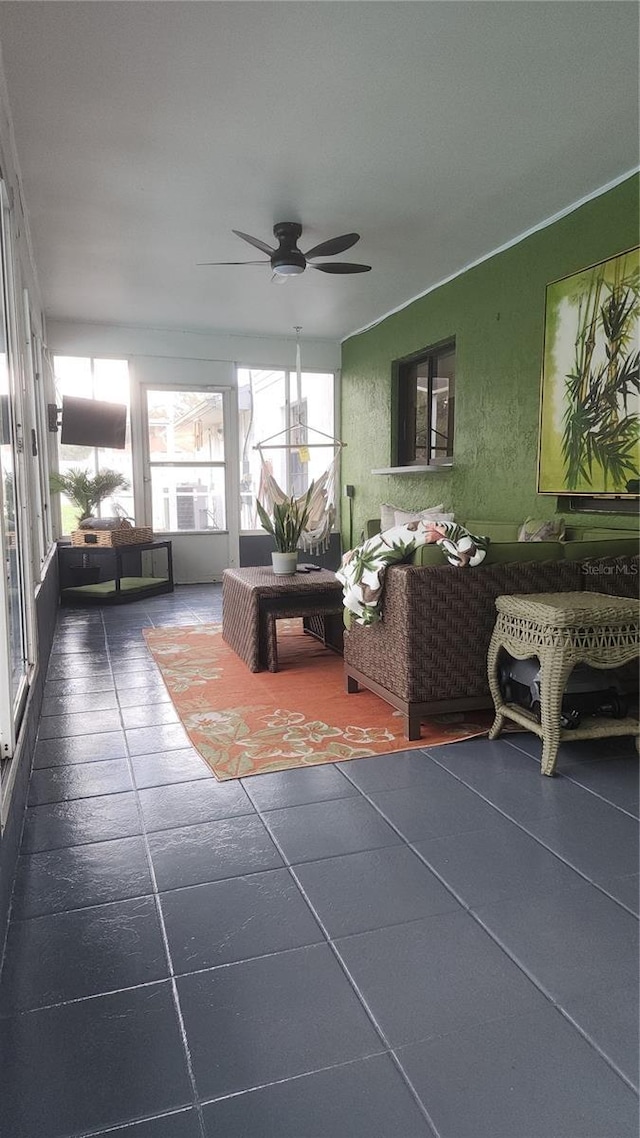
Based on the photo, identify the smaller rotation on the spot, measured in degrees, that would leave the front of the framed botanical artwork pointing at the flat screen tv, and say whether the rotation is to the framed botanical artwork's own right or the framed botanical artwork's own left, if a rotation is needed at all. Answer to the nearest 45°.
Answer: approximately 45° to the framed botanical artwork's own right

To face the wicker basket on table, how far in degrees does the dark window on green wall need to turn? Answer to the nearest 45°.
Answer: approximately 45° to its right

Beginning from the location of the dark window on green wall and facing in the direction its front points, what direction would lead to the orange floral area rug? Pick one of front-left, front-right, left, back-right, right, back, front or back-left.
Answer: front-left

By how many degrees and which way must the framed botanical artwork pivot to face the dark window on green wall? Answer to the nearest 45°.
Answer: approximately 90° to its right

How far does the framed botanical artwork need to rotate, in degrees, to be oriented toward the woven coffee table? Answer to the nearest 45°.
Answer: approximately 45° to its right

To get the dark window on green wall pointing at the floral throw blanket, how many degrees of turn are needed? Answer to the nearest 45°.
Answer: approximately 45° to its left

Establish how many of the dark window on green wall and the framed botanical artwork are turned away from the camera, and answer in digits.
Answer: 0

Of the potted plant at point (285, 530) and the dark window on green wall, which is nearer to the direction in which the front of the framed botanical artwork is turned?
the potted plant

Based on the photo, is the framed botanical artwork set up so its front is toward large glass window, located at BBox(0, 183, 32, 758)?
yes

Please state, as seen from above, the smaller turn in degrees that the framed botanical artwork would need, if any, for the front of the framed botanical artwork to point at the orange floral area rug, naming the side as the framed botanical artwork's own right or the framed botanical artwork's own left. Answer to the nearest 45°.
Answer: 0° — it already faces it

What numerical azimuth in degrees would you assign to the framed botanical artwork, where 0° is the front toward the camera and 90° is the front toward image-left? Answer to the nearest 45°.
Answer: approximately 45°

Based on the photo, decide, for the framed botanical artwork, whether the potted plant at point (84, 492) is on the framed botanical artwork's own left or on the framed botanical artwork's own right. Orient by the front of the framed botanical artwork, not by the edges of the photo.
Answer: on the framed botanical artwork's own right

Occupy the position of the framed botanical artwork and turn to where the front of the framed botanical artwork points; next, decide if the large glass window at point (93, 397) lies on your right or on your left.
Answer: on your right

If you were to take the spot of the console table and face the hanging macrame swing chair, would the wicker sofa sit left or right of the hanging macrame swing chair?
right

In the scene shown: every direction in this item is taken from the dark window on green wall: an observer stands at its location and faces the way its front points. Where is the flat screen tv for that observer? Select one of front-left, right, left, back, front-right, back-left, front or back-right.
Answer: front-right

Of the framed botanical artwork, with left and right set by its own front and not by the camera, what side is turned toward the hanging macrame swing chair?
right
